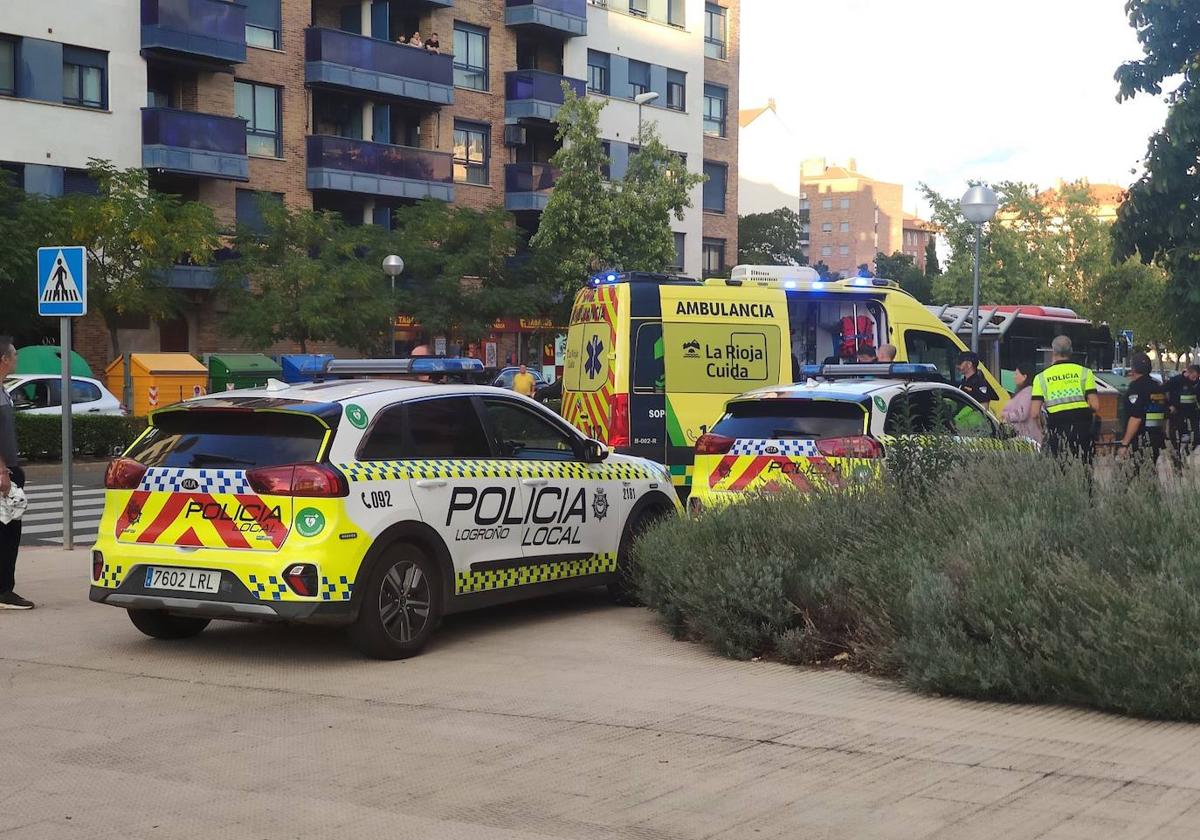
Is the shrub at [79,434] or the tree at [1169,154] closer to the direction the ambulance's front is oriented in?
the tree

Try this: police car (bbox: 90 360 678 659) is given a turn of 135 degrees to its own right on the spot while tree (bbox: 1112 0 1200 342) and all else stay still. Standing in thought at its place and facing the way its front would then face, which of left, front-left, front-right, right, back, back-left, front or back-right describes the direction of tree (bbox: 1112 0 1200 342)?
back-left

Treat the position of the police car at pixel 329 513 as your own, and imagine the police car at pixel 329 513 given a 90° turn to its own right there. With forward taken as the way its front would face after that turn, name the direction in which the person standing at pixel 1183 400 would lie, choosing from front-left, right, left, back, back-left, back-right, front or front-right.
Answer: left

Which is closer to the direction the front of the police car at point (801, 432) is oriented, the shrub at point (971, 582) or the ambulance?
the ambulance

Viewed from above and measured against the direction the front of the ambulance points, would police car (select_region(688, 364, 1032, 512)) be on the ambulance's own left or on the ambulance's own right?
on the ambulance's own right

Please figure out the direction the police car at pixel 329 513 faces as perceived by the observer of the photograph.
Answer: facing away from the viewer and to the right of the viewer

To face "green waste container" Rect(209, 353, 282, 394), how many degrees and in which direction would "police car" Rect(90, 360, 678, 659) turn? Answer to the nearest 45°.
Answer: approximately 45° to its left

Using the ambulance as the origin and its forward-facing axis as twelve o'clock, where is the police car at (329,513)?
The police car is roughly at 5 o'clock from the ambulance.

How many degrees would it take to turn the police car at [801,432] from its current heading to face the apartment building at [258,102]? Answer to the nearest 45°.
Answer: approximately 90° to its left

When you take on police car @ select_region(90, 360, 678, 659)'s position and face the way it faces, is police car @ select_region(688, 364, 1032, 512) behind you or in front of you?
in front

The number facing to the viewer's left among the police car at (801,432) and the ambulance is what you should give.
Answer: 0

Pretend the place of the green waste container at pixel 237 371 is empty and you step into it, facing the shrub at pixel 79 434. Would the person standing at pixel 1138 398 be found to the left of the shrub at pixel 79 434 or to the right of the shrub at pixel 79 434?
left

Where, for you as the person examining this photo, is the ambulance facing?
facing away from the viewer and to the right of the viewer

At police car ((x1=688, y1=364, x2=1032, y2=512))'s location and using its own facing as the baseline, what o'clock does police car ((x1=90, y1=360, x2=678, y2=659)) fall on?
police car ((x1=90, y1=360, x2=678, y2=659)) is roughly at 6 o'clock from police car ((x1=688, y1=364, x2=1032, y2=512)).

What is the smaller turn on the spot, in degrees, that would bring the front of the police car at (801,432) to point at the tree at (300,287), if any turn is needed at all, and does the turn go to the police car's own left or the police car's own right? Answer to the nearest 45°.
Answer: approximately 90° to the police car's own left
